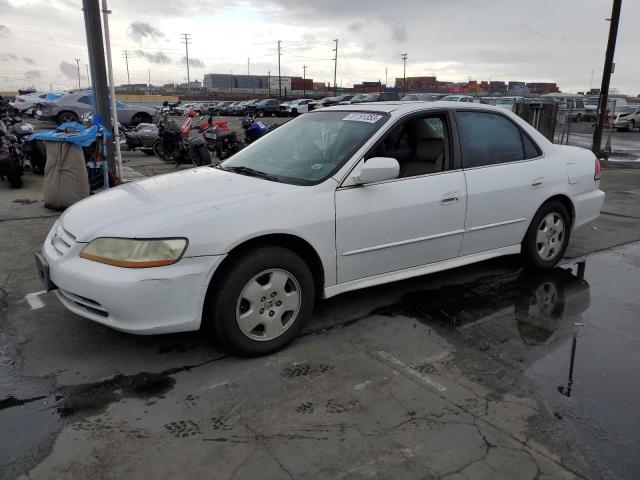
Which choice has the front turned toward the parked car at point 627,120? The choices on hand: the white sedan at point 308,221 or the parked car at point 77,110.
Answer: the parked car at point 77,110

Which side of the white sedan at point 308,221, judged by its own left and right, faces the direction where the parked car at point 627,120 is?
back

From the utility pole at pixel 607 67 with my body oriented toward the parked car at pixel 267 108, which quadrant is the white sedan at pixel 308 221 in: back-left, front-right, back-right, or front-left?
back-left

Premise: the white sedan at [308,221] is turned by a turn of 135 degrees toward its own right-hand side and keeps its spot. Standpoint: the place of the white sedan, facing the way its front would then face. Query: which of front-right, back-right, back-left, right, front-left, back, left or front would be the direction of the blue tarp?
front-left

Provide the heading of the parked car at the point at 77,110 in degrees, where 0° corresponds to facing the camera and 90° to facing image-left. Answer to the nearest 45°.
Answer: approximately 270°

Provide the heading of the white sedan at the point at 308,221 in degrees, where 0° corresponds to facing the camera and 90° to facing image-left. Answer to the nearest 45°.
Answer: approximately 45°

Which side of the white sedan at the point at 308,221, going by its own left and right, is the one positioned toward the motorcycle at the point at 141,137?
right

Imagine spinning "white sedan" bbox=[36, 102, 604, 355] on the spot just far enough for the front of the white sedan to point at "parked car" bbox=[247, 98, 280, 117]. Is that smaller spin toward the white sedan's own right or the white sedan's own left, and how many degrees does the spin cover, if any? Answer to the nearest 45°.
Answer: approximately 135° to the white sedan's own right
